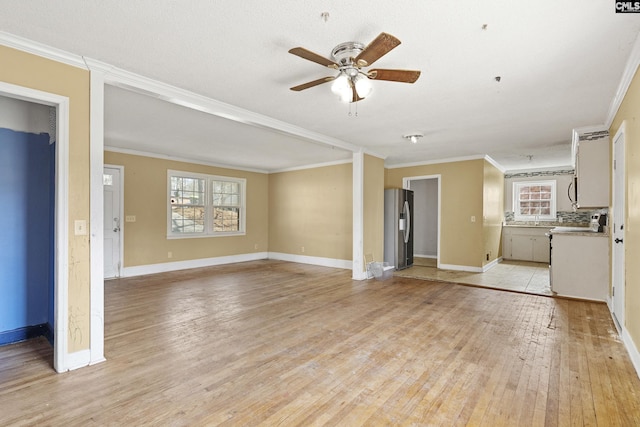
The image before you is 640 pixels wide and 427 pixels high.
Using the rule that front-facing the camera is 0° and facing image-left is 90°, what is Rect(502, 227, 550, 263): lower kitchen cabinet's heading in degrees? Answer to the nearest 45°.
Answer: approximately 0°

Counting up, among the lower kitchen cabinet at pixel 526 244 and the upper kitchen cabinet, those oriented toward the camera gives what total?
1

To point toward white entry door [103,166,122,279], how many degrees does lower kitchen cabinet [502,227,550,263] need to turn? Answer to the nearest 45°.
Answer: approximately 45° to its right

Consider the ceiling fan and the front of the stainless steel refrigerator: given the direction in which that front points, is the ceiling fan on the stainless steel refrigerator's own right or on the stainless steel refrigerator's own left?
on the stainless steel refrigerator's own right

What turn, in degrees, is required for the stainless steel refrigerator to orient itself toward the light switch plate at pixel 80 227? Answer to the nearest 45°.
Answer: approximately 90° to its right

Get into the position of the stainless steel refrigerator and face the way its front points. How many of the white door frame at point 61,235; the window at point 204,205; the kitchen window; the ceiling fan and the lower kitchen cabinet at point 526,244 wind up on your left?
2

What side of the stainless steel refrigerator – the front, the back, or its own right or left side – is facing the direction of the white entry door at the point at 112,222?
right

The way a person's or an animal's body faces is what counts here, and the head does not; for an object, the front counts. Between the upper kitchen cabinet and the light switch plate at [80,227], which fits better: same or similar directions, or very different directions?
very different directions

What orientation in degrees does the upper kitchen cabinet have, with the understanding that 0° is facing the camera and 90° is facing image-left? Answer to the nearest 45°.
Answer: approximately 90°
